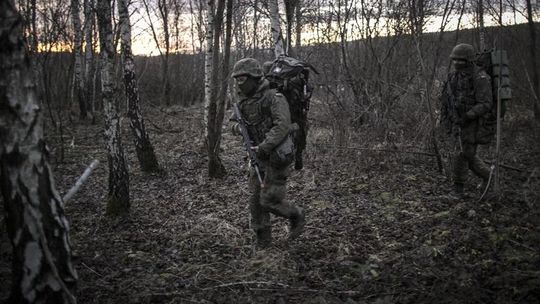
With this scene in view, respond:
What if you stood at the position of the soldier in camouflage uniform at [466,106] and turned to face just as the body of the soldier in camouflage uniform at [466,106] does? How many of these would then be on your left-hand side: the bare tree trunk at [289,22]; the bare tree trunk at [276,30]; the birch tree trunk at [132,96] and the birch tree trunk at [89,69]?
0

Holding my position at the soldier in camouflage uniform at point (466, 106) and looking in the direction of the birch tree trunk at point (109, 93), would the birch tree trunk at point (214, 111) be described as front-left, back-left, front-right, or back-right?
front-right

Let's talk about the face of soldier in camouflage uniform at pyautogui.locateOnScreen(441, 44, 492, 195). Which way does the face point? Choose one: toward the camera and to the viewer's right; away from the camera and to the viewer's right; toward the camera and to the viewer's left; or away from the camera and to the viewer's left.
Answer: toward the camera and to the viewer's left

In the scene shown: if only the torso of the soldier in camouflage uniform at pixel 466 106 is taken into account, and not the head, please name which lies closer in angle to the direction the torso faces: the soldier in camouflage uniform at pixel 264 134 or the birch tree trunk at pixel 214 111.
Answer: the soldier in camouflage uniform

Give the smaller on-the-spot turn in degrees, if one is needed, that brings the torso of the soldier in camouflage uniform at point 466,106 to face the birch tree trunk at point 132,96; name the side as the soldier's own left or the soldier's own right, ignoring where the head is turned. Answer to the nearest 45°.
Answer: approximately 45° to the soldier's own right

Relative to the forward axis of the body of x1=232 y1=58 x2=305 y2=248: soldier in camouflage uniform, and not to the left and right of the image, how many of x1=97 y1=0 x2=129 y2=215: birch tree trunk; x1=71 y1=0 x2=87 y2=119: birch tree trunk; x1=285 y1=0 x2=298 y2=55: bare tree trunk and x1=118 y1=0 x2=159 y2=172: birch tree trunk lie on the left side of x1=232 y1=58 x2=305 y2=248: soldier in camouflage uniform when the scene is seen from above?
0

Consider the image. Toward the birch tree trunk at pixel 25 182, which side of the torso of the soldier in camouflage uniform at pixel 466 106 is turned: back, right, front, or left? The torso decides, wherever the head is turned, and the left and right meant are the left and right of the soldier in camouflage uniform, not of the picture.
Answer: front

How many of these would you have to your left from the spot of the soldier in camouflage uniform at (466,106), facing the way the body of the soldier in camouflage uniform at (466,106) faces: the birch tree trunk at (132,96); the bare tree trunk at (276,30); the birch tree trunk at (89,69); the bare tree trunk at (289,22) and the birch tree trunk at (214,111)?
0

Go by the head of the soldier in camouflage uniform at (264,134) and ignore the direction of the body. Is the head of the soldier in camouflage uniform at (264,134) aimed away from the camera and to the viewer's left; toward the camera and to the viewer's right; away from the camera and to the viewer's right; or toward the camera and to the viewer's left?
toward the camera and to the viewer's left

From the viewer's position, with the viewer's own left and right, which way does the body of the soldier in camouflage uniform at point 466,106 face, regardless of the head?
facing the viewer and to the left of the viewer

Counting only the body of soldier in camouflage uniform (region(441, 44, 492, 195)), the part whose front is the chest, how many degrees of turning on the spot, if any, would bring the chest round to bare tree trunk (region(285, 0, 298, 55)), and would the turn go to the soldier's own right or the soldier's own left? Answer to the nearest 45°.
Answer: approximately 90° to the soldier's own right

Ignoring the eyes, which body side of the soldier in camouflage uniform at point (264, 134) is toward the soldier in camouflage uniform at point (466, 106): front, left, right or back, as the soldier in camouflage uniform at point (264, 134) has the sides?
back

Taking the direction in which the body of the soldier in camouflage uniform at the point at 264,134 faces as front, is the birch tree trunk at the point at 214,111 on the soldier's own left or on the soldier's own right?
on the soldier's own right

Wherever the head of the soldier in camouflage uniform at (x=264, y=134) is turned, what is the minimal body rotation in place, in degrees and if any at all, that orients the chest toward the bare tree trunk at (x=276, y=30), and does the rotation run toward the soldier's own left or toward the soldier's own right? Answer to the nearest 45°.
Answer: approximately 135° to the soldier's own right

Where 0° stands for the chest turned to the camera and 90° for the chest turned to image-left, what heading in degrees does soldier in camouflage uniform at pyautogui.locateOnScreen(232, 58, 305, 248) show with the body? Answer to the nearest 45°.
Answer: approximately 45°

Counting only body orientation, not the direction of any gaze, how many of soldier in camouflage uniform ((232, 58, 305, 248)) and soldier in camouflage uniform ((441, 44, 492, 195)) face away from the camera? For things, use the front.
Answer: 0

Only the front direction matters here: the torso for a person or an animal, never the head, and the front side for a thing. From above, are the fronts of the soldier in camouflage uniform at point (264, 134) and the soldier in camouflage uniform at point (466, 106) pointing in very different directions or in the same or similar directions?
same or similar directions

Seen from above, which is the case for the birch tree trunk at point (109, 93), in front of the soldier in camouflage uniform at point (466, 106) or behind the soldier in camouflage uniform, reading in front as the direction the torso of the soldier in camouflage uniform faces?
in front
